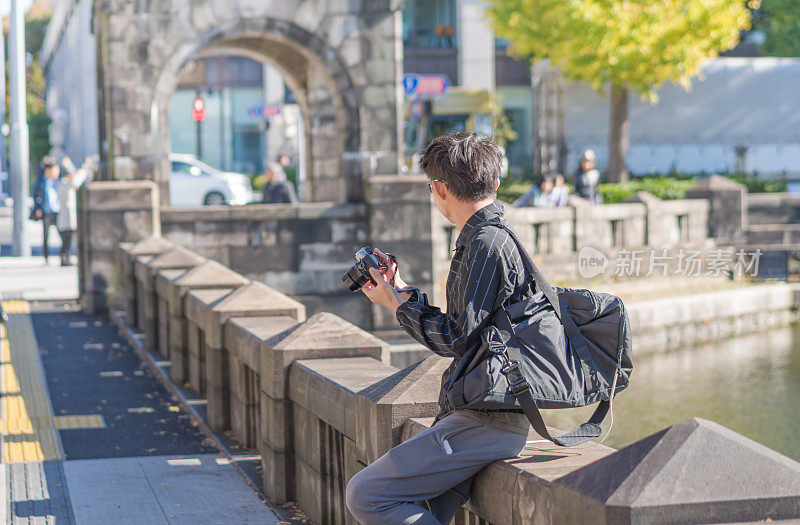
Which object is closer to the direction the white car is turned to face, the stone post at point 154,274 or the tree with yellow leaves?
the tree with yellow leaves

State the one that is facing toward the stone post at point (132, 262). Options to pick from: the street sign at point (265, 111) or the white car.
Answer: the street sign

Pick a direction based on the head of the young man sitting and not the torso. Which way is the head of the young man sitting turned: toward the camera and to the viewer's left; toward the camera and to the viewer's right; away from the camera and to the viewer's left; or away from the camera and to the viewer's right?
away from the camera and to the viewer's left

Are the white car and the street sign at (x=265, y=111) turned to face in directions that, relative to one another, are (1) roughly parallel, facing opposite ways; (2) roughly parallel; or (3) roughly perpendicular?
roughly perpendicular

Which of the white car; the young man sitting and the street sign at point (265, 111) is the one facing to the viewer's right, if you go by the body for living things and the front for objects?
the white car

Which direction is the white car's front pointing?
to the viewer's right

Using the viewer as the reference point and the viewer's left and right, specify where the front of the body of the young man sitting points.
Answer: facing to the left of the viewer

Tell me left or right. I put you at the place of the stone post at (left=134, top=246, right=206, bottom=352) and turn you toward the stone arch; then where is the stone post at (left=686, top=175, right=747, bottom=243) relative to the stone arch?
right

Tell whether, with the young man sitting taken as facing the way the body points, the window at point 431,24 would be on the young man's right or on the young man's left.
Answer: on the young man's right
